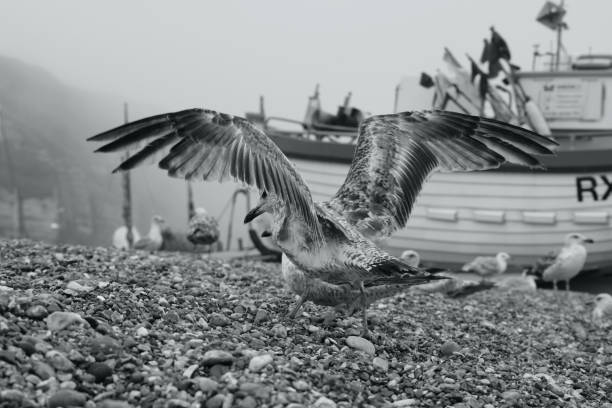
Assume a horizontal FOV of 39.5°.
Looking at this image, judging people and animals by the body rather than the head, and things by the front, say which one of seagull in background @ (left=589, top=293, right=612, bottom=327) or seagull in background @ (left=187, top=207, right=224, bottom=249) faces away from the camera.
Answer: seagull in background @ (left=187, top=207, right=224, bottom=249)

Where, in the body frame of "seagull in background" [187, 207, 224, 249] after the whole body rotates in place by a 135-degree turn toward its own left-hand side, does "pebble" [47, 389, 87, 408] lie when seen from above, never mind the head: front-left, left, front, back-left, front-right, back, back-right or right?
front-left

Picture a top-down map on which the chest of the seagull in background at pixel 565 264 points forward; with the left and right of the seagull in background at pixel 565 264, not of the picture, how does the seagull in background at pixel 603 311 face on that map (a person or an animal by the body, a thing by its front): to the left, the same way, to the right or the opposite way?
the opposite way

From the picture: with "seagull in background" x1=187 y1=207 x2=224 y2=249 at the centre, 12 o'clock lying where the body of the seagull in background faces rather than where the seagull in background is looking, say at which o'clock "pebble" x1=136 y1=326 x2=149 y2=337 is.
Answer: The pebble is roughly at 6 o'clock from the seagull in background.

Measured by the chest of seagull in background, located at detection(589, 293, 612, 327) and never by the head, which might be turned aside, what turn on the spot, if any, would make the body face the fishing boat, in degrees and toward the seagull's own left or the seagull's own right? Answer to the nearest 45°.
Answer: approximately 90° to the seagull's own right

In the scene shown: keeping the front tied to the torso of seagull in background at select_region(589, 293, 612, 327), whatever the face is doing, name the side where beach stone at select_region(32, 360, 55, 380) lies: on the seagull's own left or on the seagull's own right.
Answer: on the seagull's own left

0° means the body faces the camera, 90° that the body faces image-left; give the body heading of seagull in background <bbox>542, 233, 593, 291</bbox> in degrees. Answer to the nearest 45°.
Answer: approximately 270°

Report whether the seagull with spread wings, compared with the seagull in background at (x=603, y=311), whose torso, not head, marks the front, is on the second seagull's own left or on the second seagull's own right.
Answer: on the second seagull's own left

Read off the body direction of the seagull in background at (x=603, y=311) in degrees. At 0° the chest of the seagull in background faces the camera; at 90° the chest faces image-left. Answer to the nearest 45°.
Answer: approximately 90°

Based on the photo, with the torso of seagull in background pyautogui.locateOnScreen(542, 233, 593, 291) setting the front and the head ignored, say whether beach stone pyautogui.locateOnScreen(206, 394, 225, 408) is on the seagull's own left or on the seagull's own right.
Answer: on the seagull's own right

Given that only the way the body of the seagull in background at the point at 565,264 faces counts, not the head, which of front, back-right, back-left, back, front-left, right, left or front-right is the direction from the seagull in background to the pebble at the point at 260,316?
right

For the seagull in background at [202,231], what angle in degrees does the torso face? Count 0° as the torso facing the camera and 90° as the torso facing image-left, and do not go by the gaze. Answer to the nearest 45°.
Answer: approximately 180°

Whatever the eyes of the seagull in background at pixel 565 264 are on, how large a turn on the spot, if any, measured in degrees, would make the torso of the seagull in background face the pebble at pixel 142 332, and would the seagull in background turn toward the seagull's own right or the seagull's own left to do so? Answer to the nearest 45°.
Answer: approximately 90° to the seagull's own right

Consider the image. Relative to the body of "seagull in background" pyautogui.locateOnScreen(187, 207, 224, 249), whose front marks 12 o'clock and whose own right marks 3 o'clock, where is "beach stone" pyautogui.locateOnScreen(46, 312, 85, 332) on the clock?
The beach stone is roughly at 6 o'clock from the seagull in background.

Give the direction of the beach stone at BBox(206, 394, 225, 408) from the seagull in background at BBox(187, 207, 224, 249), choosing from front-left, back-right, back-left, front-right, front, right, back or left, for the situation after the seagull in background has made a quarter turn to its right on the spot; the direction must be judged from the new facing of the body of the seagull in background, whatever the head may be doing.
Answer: right
